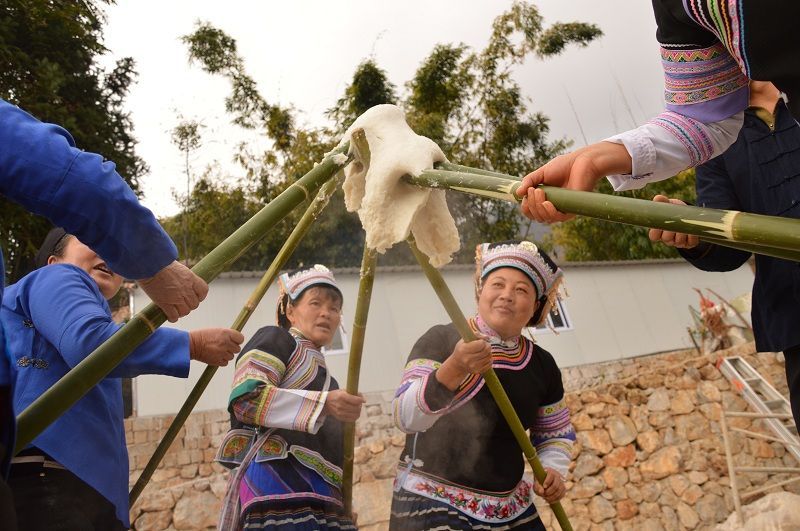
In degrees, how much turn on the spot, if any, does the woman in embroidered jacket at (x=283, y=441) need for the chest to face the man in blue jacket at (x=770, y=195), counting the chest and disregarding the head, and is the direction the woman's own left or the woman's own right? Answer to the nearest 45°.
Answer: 0° — they already face them

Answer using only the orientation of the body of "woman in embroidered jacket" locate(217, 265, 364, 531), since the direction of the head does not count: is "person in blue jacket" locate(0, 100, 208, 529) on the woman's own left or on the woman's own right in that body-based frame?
on the woman's own right

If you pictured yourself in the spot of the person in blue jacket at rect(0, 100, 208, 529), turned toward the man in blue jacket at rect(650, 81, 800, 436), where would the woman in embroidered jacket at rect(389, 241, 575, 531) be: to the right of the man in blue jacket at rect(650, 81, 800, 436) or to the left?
left

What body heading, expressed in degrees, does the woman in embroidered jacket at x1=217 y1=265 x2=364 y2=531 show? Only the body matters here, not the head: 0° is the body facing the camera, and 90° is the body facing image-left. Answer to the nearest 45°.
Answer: approximately 315°
